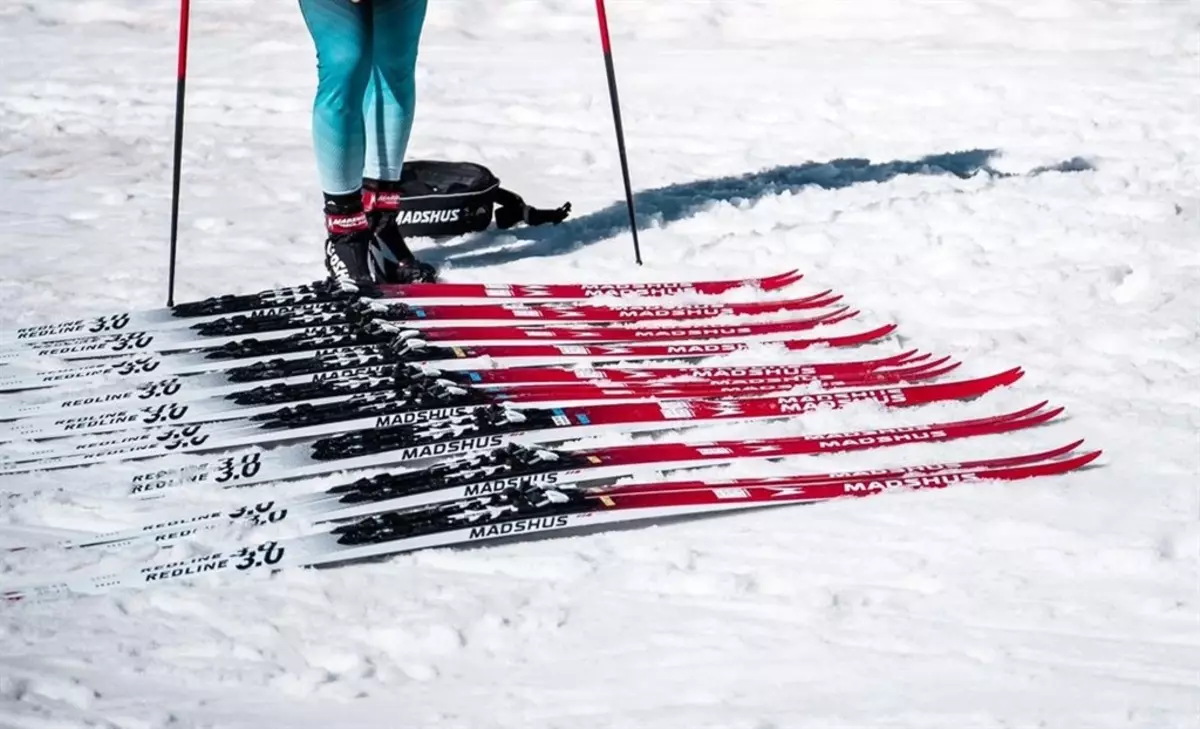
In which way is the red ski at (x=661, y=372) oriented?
to the viewer's right

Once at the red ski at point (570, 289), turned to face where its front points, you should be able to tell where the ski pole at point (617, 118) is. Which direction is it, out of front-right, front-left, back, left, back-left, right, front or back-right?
left

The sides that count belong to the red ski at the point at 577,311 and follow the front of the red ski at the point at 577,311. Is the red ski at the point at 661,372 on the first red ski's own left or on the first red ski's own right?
on the first red ski's own right

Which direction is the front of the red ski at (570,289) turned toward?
to the viewer's right

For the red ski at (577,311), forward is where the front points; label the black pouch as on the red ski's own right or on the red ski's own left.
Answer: on the red ski's own left

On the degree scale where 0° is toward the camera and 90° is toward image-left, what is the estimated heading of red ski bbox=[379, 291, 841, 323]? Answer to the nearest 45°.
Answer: approximately 270°

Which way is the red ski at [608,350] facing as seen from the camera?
to the viewer's right

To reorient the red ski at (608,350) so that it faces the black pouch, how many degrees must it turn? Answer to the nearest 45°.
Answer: approximately 135° to its left
